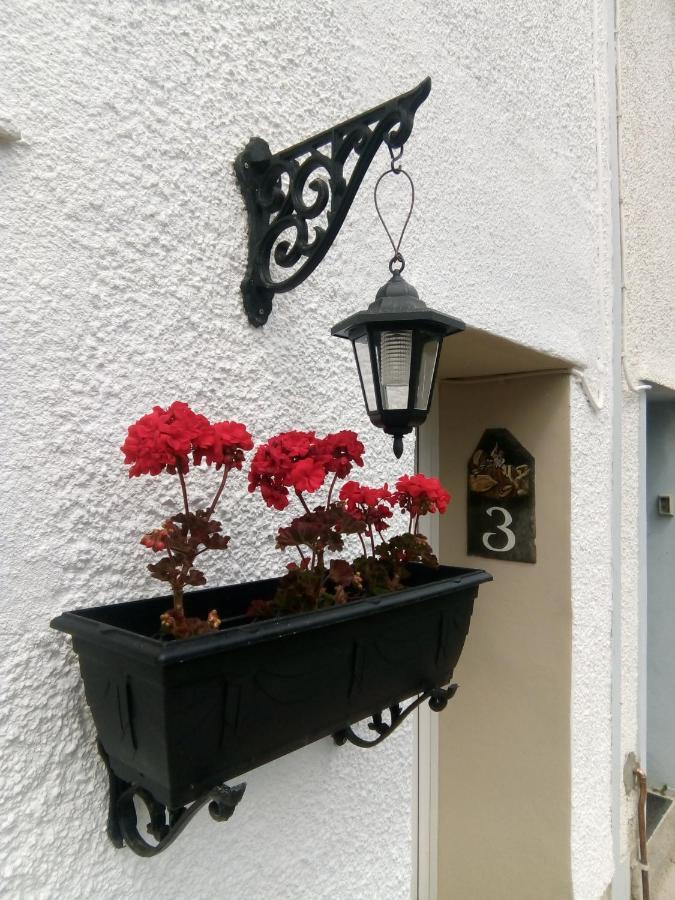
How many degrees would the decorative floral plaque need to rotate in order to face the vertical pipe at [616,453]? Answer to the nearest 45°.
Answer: approximately 135° to its left

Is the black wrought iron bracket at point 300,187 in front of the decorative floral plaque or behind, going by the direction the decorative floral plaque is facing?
in front

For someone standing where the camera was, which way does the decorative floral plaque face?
facing the viewer
